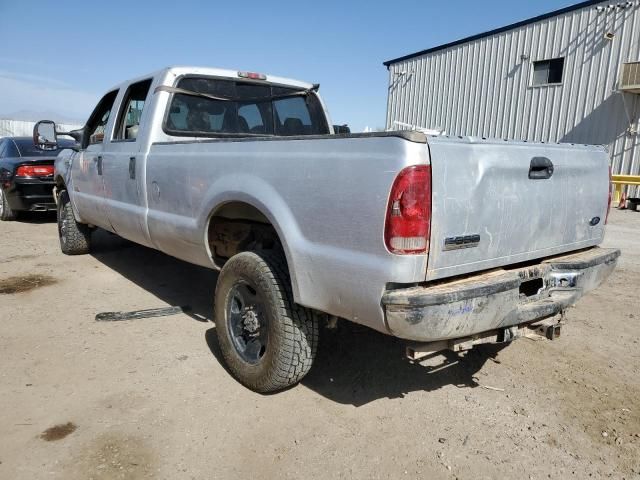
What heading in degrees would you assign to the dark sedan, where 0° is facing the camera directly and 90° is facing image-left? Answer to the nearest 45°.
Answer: approximately 135°

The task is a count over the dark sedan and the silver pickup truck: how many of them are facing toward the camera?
0

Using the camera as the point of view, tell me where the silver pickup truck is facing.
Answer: facing away from the viewer and to the left of the viewer

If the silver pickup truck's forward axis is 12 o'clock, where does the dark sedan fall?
The dark sedan is roughly at 12 o'clock from the silver pickup truck.

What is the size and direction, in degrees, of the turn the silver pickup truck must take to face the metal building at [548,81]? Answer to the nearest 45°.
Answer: approximately 90° to its right
